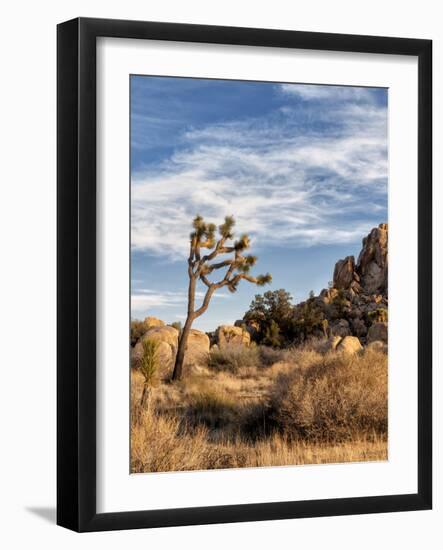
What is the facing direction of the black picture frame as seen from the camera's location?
facing the viewer and to the right of the viewer
